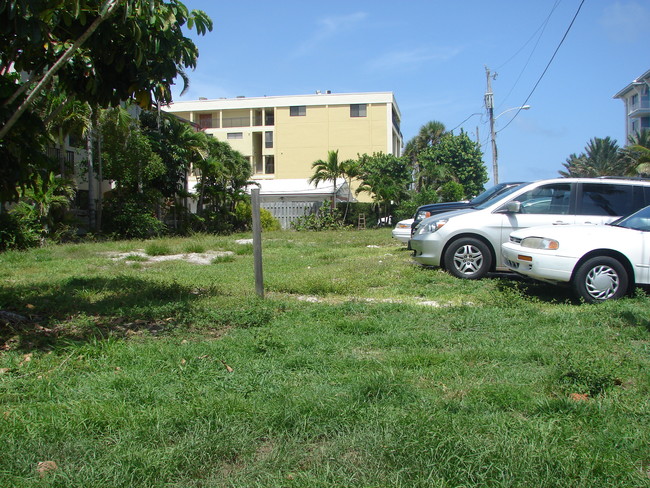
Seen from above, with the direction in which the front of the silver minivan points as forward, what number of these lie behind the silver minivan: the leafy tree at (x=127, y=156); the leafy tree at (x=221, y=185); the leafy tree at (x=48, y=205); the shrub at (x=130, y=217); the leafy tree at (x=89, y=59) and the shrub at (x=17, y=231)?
0

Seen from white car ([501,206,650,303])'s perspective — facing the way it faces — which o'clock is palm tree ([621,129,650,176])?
The palm tree is roughly at 3 o'clock from the white car.

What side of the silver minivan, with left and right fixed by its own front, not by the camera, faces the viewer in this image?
left

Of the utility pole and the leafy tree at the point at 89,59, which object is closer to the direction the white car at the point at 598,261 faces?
the leafy tree

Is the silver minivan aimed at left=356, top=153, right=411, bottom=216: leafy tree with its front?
no

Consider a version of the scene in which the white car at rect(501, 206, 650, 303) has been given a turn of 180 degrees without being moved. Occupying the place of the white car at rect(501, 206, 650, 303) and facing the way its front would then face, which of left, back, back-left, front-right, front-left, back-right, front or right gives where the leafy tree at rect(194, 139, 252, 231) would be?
back-left

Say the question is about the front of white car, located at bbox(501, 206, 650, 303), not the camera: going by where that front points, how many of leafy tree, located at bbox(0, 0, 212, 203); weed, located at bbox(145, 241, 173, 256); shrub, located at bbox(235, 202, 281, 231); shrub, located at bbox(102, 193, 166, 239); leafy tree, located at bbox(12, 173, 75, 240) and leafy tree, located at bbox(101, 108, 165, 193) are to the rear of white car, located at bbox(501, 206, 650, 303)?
0

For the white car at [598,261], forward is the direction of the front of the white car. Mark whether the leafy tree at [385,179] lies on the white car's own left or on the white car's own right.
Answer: on the white car's own right

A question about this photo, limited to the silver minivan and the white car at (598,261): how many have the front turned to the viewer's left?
2

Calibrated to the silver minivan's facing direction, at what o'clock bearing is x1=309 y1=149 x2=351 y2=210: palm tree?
The palm tree is roughly at 2 o'clock from the silver minivan.

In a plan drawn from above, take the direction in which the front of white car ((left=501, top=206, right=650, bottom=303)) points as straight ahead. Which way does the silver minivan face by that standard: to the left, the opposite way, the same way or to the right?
the same way

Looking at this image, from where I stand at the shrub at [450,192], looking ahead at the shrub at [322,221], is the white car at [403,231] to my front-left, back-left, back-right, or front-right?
front-left

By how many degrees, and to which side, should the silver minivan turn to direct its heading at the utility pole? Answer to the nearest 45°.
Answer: approximately 90° to its right

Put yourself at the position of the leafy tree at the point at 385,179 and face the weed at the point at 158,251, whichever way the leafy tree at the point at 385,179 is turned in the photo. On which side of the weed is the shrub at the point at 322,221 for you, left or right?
right

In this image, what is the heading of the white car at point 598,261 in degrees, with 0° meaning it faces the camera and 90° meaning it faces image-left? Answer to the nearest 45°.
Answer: approximately 90°
